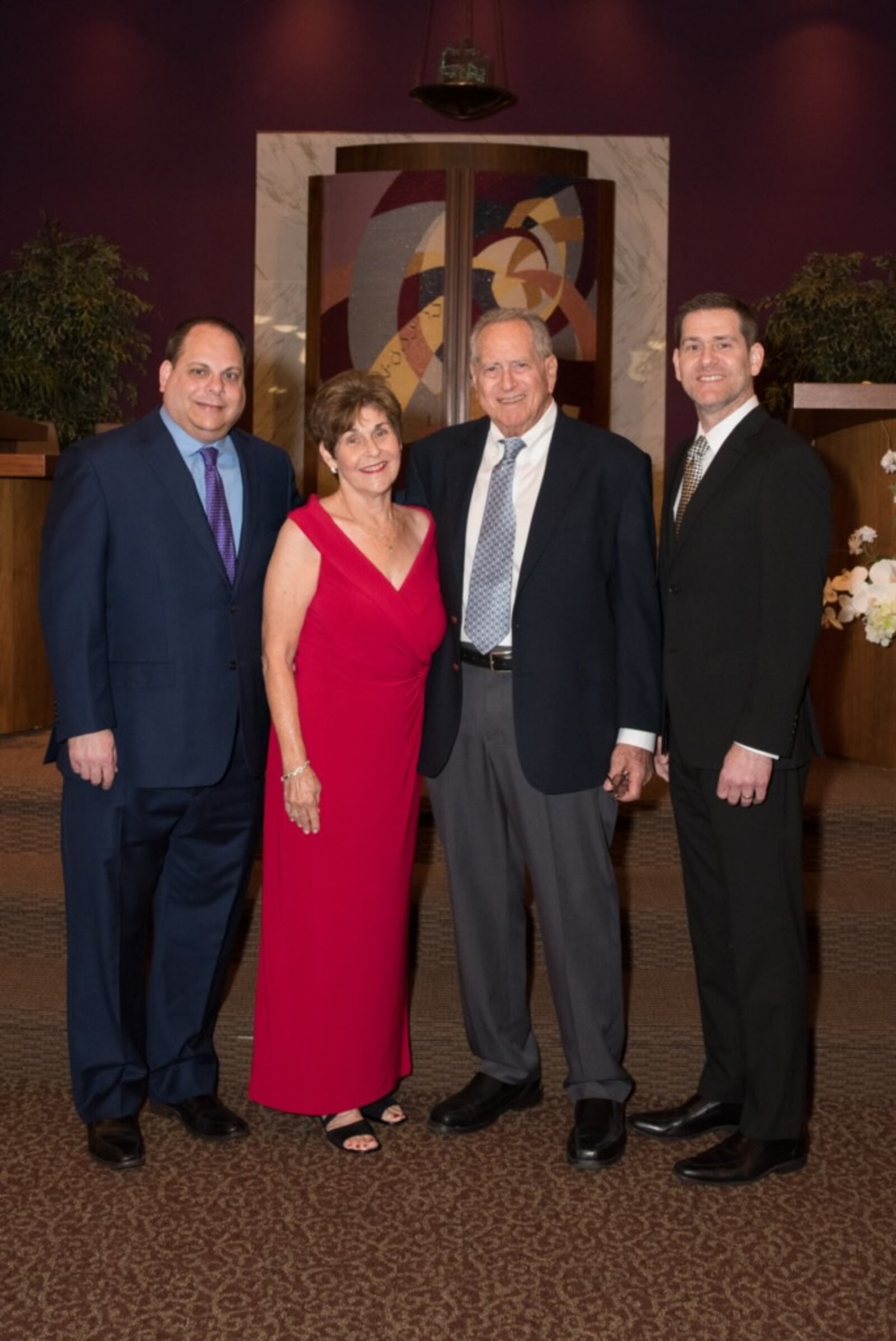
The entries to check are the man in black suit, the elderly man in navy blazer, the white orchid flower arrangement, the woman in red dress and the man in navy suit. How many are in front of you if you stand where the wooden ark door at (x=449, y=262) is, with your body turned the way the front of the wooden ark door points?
5

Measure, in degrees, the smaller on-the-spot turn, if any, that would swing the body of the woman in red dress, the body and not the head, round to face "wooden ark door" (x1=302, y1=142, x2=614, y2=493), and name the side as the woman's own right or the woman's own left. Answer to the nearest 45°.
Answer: approximately 135° to the woman's own left

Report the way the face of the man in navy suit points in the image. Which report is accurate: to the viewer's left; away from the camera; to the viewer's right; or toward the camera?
toward the camera

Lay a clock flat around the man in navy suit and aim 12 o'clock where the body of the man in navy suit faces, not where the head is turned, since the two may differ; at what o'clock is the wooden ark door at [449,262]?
The wooden ark door is roughly at 8 o'clock from the man in navy suit.

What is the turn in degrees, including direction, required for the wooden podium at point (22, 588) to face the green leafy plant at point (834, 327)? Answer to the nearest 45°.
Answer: approximately 90° to its left

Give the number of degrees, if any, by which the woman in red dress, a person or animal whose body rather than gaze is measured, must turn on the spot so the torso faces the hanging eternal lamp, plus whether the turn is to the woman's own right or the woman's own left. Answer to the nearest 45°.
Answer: approximately 135° to the woman's own left

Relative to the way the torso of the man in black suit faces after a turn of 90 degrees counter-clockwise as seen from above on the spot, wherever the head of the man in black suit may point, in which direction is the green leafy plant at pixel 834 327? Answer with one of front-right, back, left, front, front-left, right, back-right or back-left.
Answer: back-left

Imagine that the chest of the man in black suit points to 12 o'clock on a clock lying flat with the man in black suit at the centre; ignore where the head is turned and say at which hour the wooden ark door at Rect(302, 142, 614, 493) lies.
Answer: The wooden ark door is roughly at 4 o'clock from the man in black suit.

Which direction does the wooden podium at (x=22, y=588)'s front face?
toward the camera

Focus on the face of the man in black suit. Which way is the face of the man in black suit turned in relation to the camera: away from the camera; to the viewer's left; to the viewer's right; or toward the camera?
toward the camera

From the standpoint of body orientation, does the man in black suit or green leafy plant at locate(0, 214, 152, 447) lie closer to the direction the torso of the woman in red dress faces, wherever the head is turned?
the man in black suit

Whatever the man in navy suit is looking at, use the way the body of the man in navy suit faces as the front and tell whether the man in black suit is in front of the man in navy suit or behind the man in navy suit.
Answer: in front

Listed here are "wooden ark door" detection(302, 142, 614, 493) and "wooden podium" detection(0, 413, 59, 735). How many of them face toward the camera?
2

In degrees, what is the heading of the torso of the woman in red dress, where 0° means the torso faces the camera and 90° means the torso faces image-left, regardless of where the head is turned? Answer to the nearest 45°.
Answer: approximately 315°

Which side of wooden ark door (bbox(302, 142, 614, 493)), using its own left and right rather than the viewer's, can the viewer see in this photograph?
front

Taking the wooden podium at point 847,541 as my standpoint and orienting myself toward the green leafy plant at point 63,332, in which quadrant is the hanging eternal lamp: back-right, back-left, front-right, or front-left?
front-right

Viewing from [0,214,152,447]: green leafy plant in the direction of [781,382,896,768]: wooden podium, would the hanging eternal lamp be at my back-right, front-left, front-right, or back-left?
front-left
